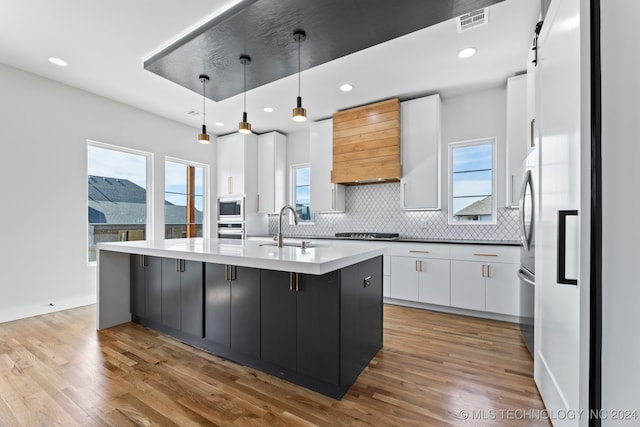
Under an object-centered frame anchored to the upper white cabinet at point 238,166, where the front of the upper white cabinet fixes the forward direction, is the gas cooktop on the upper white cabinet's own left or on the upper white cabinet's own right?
on the upper white cabinet's own left

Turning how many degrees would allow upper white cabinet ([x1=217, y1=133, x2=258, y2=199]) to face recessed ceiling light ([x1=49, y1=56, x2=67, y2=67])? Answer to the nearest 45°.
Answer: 0° — it already faces it

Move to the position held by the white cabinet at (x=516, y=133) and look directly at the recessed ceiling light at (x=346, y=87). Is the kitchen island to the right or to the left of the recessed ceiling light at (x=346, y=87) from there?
left

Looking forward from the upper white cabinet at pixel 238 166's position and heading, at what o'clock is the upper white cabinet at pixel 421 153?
the upper white cabinet at pixel 421 153 is roughly at 9 o'clock from the upper white cabinet at pixel 238 166.

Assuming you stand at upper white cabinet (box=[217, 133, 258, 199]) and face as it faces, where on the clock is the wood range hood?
The wood range hood is roughly at 9 o'clock from the upper white cabinet.

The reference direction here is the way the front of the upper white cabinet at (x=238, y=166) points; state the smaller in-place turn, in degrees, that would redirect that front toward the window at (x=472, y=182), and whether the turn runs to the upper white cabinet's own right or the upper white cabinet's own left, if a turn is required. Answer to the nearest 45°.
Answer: approximately 90° to the upper white cabinet's own left

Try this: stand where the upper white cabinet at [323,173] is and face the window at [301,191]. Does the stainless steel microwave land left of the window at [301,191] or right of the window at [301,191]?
left

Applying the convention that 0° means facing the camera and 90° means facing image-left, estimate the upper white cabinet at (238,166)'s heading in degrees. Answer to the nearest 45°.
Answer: approximately 45°

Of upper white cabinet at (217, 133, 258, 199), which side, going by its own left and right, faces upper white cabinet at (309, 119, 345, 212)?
left

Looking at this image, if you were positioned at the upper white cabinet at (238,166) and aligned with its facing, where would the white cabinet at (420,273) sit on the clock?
The white cabinet is roughly at 9 o'clock from the upper white cabinet.

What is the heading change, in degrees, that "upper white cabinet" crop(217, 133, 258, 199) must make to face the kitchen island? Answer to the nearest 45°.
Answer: approximately 45° to its left

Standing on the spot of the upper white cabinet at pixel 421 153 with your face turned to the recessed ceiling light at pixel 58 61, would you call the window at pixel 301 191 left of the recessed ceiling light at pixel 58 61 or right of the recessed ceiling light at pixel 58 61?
right

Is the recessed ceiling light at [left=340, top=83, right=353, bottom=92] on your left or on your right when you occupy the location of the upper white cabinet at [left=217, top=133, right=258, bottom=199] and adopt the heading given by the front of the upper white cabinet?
on your left
